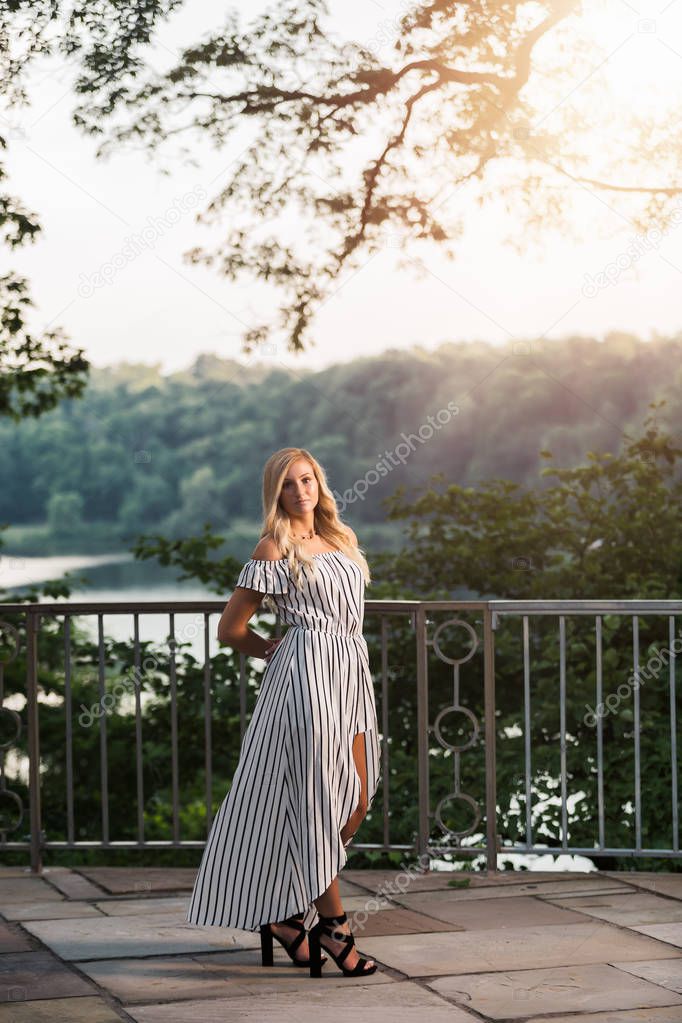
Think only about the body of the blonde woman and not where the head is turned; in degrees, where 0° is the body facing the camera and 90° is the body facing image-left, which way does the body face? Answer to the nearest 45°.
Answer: approximately 315°
